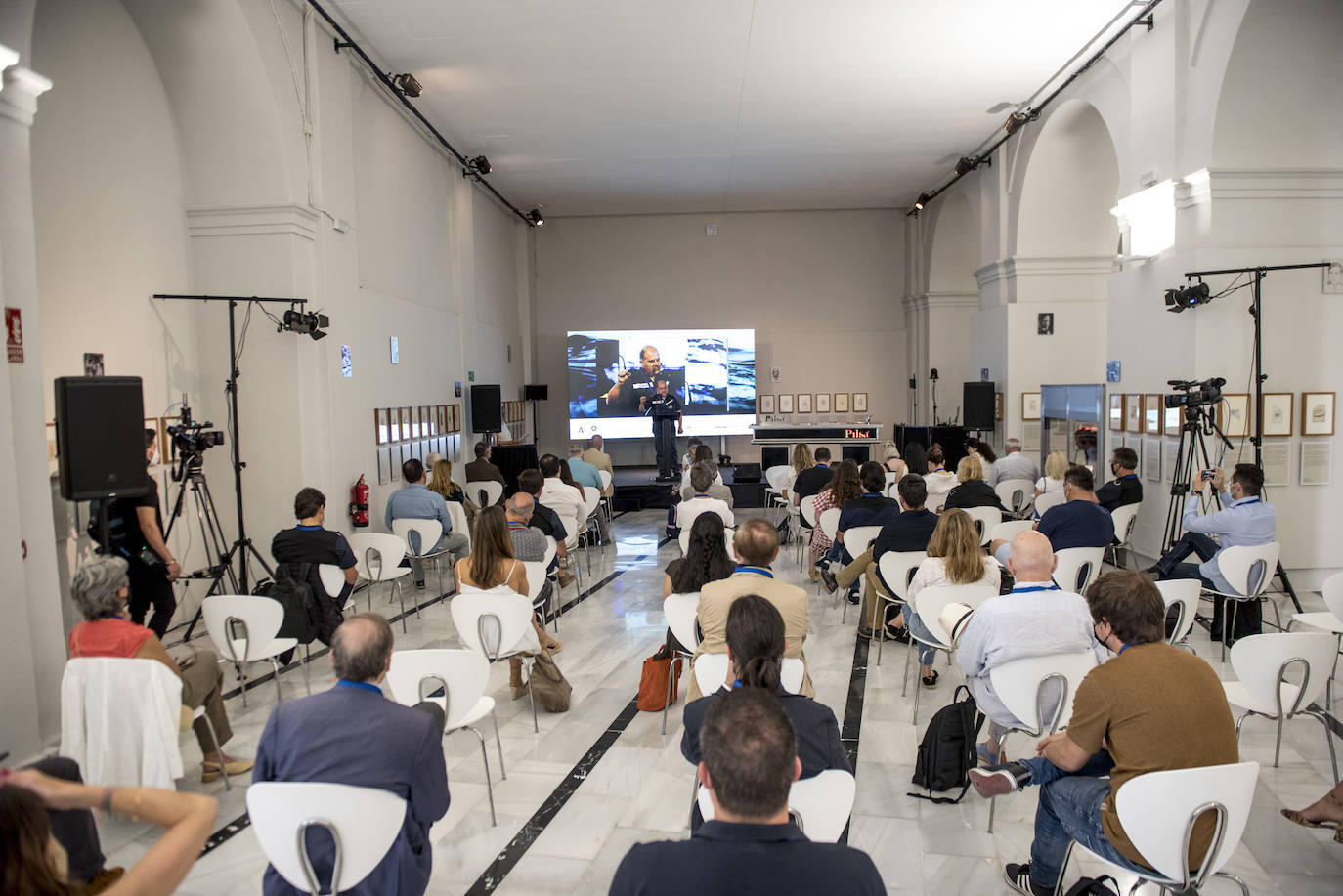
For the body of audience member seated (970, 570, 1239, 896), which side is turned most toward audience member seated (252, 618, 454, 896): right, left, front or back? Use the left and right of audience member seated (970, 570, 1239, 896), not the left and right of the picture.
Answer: left

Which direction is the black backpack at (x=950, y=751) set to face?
to the viewer's left

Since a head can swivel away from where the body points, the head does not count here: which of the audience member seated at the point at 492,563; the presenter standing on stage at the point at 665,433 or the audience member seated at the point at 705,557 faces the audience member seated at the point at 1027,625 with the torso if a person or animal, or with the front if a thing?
the presenter standing on stage

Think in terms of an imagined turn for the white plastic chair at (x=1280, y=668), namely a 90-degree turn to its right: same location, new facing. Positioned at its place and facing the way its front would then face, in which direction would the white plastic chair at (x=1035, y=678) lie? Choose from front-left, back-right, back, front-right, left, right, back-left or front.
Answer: back

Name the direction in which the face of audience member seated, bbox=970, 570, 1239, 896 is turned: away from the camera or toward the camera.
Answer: away from the camera

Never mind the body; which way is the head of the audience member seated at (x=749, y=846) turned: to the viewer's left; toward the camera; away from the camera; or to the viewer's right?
away from the camera

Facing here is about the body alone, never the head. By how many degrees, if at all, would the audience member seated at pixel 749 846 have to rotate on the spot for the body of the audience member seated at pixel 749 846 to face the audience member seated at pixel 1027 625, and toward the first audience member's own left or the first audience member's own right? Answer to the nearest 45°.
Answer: approximately 45° to the first audience member's own right

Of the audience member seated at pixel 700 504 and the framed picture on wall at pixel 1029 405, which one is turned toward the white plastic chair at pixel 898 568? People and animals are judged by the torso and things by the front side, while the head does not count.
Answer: the framed picture on wall

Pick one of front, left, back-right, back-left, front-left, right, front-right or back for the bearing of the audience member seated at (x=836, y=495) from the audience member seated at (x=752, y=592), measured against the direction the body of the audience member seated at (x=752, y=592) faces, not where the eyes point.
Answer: front

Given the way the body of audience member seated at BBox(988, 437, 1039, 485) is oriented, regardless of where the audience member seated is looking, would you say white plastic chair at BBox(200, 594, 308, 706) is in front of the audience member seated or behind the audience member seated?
behind

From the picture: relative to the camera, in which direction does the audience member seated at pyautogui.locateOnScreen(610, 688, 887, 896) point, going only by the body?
away from the camera

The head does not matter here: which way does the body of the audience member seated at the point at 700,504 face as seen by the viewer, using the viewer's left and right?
facing away from the viewer
